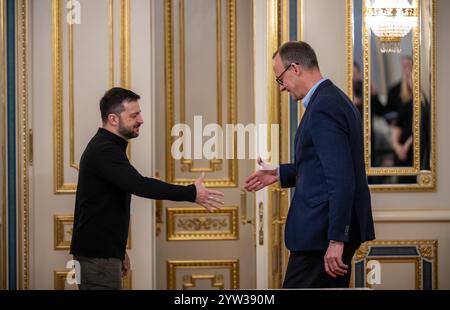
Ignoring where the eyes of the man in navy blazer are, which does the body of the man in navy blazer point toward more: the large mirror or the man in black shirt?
the man in black shirt

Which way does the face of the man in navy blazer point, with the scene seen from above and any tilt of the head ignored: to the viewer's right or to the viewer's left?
to the viewer's left

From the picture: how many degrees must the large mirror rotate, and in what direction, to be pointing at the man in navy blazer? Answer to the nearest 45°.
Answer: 0° — it already faces them

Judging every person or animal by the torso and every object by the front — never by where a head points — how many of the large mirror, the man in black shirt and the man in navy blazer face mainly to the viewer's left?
1

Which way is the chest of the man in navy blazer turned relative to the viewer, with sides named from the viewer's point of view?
facing to the left of the viewer

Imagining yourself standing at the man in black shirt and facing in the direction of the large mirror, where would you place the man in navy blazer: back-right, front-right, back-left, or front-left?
front-right

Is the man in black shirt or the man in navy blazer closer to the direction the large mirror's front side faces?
the man in navy blazer

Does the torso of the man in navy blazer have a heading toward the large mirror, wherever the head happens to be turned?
no

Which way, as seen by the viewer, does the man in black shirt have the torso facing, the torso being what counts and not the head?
to the viewer's right

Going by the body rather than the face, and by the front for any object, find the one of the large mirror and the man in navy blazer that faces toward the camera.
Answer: the large mirror

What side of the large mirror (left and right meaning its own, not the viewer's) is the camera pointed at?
front

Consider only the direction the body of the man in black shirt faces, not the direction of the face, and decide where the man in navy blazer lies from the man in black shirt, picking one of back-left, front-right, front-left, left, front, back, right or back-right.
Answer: front-right

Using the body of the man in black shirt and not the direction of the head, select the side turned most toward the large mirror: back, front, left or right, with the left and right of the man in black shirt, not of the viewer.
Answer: front

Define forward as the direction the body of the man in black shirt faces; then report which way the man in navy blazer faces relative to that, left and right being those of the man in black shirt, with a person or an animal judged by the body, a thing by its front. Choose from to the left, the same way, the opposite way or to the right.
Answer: the opposite way

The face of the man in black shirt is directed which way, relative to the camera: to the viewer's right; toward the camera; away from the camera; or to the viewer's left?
to the viewer's right
